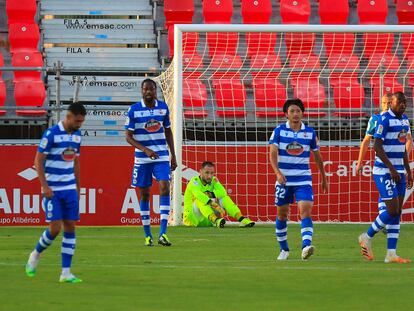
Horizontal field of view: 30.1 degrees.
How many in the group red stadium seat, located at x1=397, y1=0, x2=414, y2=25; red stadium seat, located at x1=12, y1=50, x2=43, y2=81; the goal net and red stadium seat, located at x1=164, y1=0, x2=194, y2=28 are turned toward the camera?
4

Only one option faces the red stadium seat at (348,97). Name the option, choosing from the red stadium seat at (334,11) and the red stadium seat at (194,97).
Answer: the red stadium seat at (334,11)

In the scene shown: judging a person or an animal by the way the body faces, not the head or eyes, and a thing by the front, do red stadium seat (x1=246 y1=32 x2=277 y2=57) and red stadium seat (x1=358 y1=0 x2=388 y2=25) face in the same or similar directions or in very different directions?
same or similar directions

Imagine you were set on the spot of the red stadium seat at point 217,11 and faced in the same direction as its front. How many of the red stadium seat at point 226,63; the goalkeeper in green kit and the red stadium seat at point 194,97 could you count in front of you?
3

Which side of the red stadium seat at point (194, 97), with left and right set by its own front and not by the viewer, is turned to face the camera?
front

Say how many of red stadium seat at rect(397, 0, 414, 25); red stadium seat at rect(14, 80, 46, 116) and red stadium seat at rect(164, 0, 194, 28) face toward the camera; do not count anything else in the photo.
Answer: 3

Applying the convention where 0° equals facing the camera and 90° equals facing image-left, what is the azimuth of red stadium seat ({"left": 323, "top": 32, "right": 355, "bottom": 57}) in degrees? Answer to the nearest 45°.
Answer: approximately 0°

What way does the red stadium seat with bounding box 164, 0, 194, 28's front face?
toward the camera

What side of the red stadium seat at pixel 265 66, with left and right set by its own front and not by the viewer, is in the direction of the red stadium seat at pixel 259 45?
back

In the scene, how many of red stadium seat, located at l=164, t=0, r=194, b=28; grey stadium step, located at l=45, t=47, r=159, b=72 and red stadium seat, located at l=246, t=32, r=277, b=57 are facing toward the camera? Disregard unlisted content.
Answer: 3

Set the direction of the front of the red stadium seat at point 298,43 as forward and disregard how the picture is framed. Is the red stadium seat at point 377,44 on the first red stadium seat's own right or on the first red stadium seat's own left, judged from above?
on the first red stadium seat's own left

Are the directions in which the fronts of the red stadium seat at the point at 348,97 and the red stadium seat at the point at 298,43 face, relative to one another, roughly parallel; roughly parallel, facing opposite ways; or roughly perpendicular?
roughly parallel

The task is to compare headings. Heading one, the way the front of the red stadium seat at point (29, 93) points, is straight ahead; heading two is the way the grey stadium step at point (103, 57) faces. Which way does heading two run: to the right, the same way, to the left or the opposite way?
the same way

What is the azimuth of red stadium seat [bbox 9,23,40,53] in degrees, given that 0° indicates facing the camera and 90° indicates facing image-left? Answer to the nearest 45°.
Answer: approximately 0°

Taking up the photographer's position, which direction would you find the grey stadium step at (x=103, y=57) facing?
facing the viewer
